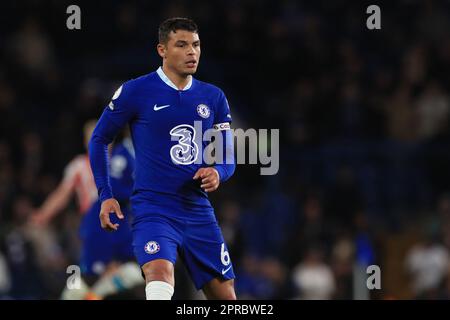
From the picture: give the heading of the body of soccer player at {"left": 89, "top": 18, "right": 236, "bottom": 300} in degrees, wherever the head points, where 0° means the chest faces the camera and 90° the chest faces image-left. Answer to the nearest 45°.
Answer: approximately 315°

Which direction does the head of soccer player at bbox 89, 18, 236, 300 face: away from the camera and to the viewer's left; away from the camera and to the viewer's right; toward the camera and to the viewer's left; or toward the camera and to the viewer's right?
toward the camera and to the viewer's right

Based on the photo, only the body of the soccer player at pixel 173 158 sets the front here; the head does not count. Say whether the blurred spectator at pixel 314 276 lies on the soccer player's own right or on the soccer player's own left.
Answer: on the soccer player's own left

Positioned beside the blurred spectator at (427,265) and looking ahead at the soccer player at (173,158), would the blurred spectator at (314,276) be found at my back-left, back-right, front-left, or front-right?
front-right

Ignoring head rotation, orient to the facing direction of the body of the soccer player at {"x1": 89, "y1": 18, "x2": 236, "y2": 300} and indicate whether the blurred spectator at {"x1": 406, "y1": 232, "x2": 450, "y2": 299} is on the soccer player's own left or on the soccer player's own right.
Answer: on the soccer player's own left
